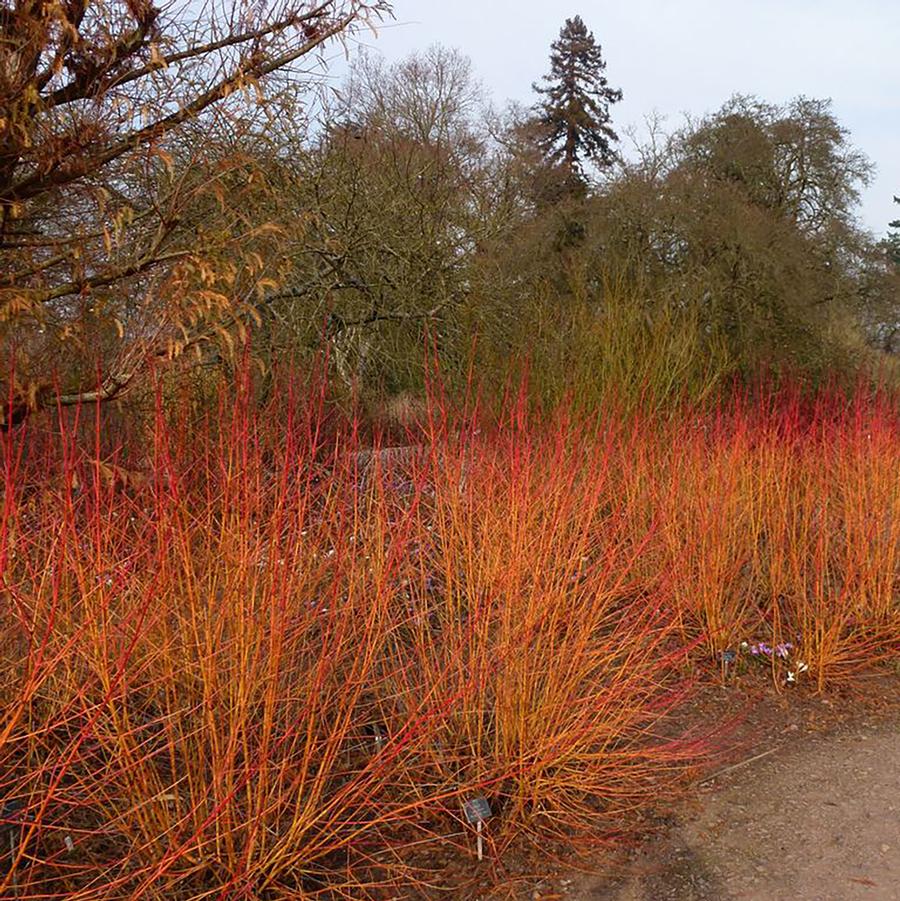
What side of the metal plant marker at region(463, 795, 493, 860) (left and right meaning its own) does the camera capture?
front

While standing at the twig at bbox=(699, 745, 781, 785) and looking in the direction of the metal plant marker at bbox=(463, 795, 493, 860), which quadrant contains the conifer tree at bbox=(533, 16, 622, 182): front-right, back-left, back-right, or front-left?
back-right

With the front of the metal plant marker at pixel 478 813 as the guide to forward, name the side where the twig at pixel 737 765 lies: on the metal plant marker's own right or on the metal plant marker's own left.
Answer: on the metal plant marker's own left

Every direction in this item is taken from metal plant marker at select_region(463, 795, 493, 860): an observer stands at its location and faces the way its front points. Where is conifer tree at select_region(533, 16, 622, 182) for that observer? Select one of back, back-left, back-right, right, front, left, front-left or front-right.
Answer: back
